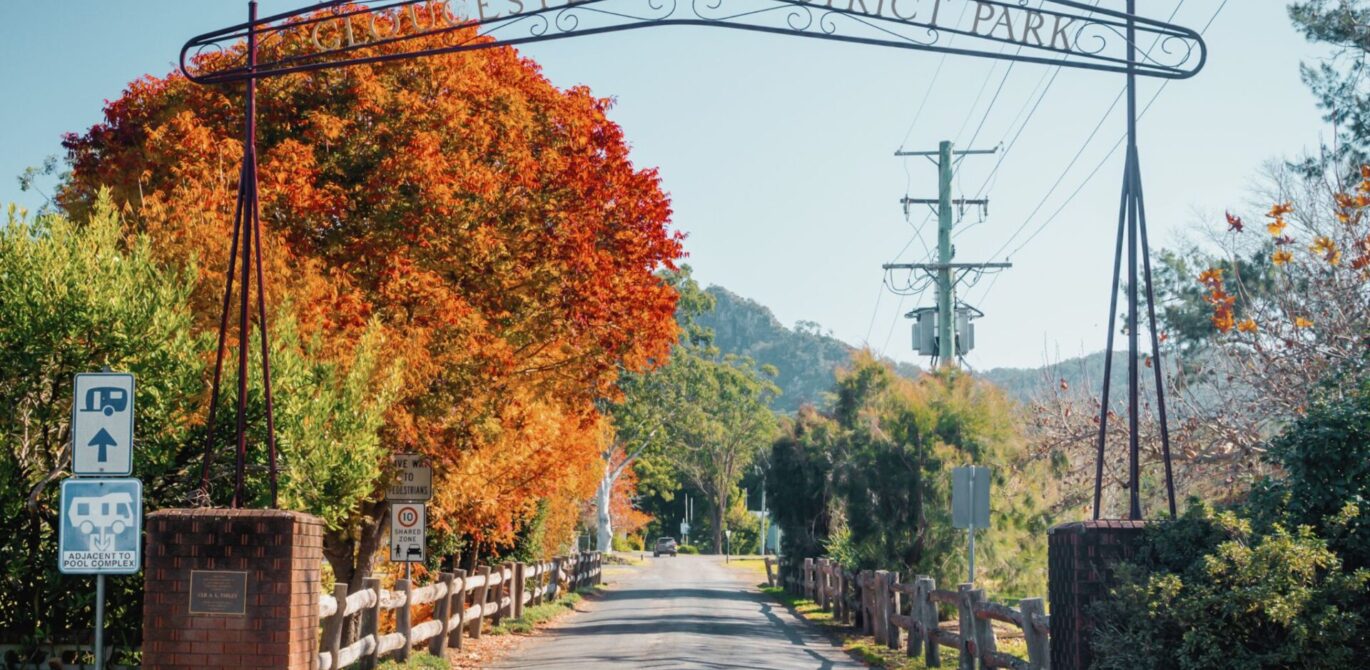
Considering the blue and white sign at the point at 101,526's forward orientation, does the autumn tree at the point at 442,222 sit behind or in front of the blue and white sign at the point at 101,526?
behind

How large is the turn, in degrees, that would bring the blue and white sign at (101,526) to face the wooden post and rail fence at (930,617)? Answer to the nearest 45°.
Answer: approximately 135° to its left

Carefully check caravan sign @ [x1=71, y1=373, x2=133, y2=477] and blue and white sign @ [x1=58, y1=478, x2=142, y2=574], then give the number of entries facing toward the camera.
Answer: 2

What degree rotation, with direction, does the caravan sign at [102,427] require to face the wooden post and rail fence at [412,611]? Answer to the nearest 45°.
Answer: approximately 135° to its left

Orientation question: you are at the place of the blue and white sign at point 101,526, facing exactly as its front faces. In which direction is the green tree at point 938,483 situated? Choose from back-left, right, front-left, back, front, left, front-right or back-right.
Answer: back-left

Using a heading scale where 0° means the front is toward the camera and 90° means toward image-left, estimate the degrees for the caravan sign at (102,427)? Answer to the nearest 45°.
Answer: approximately 0°
